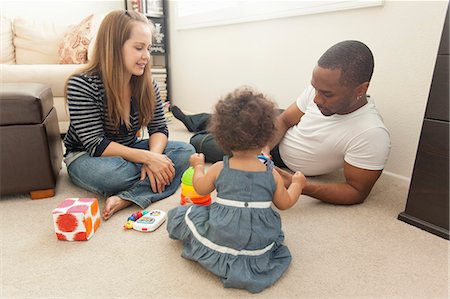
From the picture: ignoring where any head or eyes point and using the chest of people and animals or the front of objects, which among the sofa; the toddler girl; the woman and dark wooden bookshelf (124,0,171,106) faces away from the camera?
the toddler girl

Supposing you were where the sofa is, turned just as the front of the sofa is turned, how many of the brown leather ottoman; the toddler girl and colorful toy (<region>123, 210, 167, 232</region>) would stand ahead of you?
3

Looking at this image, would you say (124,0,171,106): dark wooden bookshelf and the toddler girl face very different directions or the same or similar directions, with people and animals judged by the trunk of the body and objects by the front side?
very different directions

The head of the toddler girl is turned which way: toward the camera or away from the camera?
away from the camera

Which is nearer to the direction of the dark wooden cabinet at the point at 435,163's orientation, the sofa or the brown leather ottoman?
the brown leather ottoman

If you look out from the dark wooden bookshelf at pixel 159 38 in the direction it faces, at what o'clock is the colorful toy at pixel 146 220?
The colorful toy is roughly at 12 o'clock from the dark wooden bookshelf.

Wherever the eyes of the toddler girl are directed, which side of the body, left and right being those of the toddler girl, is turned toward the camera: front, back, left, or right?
back

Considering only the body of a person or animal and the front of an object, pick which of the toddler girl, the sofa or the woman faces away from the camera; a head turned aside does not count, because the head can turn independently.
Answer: the toddler girl

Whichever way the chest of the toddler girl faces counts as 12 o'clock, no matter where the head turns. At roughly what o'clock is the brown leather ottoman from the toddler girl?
The brown leather ottoman is roughly at 10 o'clock from the toddler girl.

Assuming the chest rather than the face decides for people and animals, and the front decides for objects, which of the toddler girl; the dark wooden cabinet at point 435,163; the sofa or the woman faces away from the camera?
the toddler girl

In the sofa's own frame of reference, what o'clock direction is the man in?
The man is roughly at 11 o'clock from the sofa.
